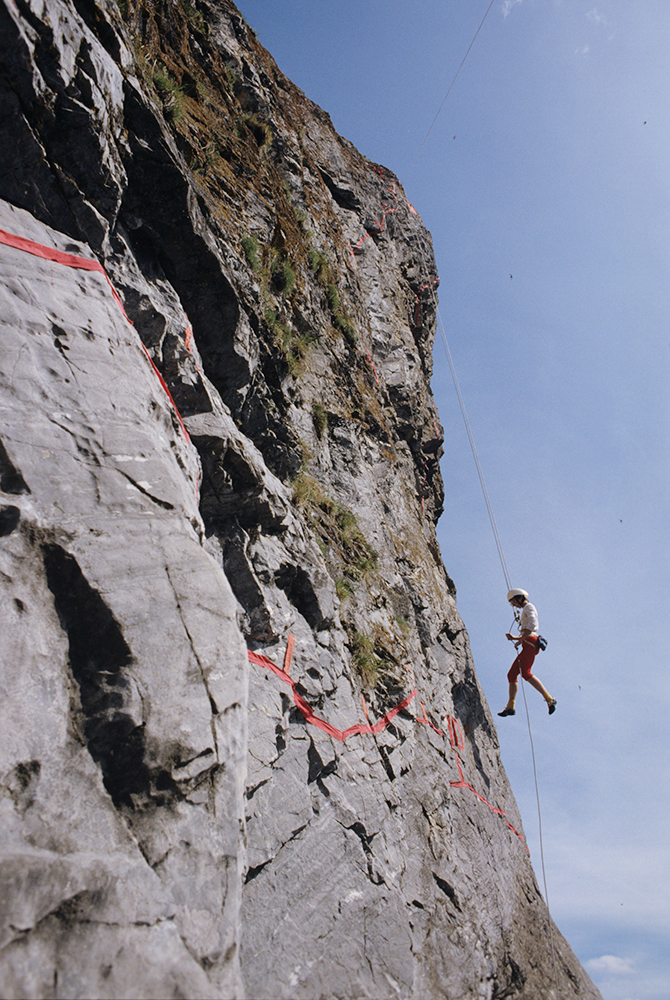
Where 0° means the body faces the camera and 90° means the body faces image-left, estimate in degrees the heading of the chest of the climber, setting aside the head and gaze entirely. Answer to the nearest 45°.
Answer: approximately 90°
